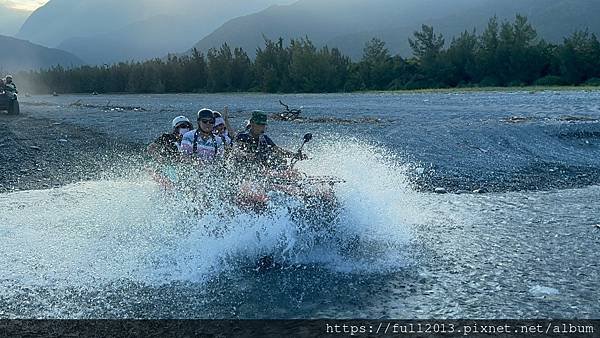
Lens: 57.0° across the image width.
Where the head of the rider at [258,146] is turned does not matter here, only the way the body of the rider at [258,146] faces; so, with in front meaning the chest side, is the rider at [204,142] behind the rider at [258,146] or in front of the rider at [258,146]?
behind

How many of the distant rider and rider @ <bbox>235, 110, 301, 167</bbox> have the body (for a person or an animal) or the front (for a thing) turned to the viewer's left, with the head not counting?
0

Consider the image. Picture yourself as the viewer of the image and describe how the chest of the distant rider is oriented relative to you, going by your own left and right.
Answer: facing the viewer and to the right of the viewer

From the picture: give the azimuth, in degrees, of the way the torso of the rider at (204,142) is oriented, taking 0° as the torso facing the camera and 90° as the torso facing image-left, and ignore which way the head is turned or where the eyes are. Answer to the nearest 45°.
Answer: approximately 0°

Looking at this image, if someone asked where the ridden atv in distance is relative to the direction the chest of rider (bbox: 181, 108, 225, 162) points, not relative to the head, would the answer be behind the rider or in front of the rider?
behind

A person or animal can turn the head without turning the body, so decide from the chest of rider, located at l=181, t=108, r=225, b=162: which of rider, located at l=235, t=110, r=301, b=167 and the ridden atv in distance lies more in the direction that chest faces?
the rider

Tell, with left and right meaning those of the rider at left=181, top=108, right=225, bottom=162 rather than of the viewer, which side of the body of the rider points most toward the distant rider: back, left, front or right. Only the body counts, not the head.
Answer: back

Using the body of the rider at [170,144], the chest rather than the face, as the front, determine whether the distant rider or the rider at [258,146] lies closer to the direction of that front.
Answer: the rider

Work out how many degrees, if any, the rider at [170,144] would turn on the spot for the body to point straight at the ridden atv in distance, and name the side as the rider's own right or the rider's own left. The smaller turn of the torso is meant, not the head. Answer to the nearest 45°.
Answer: approximately 135° to the rider's own left
